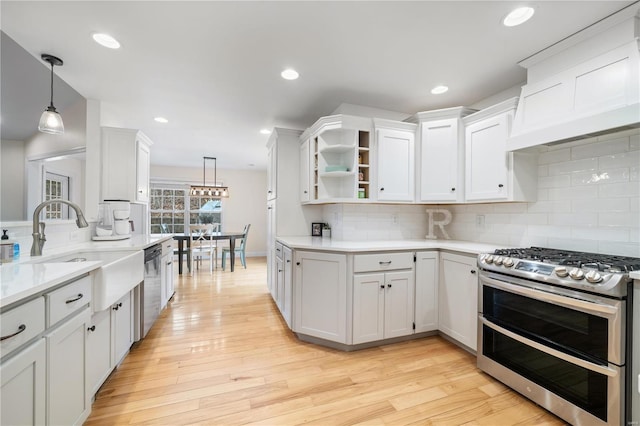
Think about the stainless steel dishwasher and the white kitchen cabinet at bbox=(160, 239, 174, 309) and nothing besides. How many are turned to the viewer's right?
2

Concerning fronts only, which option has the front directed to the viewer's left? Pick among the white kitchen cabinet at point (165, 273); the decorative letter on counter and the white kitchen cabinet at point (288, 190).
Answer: the white kitchen cabinet at point (288, 190)

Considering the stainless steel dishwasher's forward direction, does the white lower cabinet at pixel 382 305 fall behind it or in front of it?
in front

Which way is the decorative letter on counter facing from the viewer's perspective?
toward the camera

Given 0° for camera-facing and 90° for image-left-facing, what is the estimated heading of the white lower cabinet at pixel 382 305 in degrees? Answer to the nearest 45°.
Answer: approximately 315°

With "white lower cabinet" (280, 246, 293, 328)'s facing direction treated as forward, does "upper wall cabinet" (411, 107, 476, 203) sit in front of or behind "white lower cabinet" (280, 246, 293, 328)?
behind

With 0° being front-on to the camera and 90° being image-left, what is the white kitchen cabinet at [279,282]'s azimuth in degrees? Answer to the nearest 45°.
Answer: approximately 90°

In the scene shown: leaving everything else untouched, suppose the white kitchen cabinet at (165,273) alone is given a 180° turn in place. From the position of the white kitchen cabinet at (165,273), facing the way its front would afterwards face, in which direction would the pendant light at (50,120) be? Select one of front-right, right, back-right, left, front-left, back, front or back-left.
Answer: front-left

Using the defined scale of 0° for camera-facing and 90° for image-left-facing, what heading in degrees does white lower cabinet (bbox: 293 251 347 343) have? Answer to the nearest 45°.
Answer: approximately 45°

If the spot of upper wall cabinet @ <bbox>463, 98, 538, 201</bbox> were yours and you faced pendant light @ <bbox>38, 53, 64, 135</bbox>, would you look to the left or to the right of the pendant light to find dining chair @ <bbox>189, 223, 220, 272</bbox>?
right

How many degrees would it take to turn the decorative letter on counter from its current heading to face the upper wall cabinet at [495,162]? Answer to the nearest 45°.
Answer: approximately 45° to its left

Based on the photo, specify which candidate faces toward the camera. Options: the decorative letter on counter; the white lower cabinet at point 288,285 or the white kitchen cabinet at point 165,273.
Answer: the decorative letter on counter
